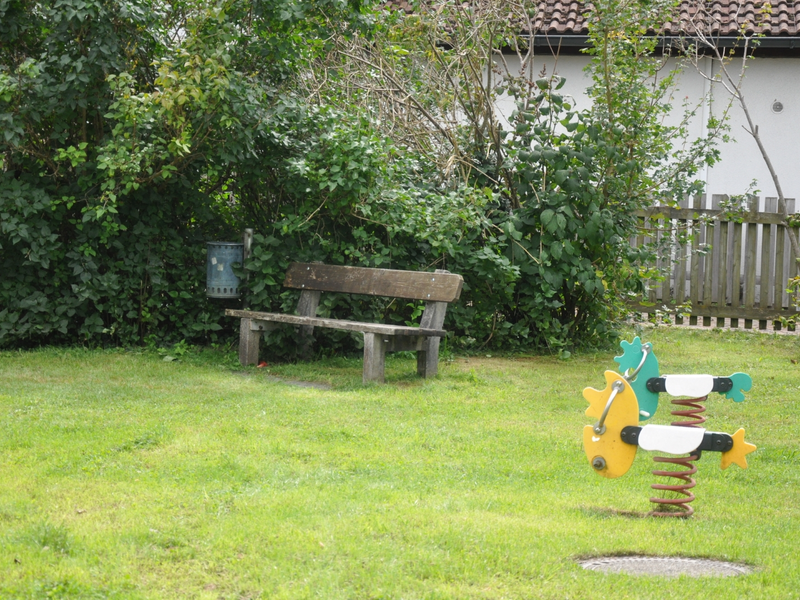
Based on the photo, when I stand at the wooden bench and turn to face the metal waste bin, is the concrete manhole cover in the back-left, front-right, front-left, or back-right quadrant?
back-left

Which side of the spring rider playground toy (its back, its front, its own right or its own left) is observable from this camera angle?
left

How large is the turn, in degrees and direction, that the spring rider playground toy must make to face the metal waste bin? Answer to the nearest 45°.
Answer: approximately 45° to its right

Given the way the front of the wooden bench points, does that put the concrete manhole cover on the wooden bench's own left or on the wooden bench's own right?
on the wooden bench's own left

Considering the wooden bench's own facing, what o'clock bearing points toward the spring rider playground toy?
The spring rider playground toy is roughly at 10 o'clock from the wooden bench.

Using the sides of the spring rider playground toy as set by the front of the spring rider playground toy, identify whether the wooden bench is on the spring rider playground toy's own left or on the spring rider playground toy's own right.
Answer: on the spring rider playground toy's own right

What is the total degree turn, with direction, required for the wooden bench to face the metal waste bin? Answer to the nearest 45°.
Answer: approximately 90° to its right

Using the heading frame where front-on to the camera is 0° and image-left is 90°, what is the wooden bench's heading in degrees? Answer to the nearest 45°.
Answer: approximately 45°
